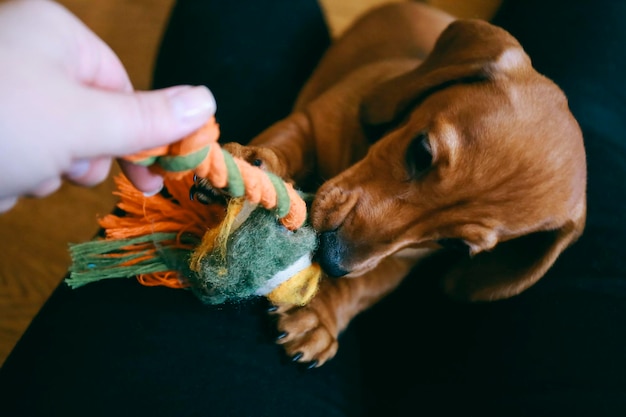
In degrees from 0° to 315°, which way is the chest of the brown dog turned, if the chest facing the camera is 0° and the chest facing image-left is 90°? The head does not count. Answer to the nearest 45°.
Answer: approximately 45°
